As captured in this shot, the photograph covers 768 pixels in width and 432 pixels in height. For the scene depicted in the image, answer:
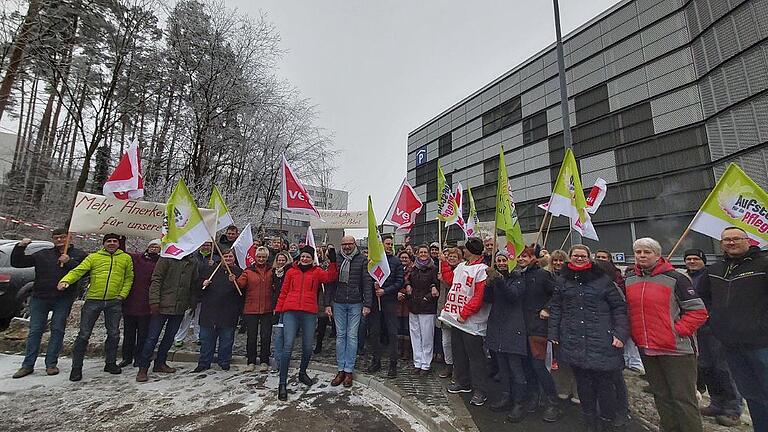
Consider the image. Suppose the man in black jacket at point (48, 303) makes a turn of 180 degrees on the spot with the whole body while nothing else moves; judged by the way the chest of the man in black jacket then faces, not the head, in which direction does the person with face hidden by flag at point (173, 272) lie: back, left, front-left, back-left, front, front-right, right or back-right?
back-right

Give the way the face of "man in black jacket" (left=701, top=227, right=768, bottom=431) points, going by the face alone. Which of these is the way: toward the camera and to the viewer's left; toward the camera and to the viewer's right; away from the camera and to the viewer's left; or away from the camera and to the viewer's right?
toward the camera and to the viewer's left

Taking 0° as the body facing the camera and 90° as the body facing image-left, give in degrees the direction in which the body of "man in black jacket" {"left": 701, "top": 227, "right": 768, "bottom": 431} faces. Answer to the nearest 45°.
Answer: approximately 45°

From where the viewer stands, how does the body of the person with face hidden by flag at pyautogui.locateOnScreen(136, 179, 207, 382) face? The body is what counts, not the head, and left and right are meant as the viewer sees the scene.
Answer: facing the viewer and to the right of the viewer
